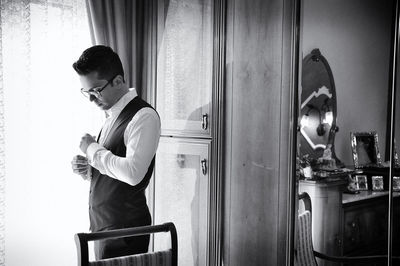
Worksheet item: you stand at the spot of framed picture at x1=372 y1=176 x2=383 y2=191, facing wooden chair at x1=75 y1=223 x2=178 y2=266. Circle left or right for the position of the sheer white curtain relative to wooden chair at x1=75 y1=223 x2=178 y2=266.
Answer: right

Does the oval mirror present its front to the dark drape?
no

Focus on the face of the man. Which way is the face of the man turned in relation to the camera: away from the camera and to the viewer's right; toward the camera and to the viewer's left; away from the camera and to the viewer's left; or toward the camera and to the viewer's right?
toward the camera and to the viewer's left

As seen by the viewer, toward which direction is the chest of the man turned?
to the viewer's left

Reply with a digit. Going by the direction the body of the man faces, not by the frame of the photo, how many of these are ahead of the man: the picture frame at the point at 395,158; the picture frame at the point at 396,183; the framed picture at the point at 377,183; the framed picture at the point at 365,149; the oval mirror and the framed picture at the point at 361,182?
0

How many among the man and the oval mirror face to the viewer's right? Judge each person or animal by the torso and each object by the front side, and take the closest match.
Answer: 0

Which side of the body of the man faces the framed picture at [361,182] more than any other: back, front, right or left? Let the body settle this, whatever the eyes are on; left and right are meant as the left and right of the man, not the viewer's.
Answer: back

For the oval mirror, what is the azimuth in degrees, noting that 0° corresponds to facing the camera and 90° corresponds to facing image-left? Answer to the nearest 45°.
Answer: approximately 45°
